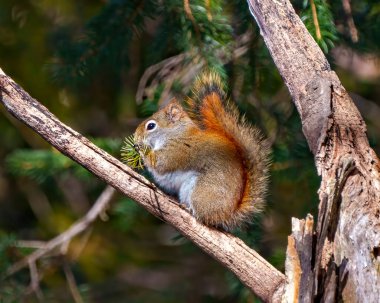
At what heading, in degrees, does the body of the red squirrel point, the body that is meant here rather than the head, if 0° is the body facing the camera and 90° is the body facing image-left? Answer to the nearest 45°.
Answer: approximately 90°
